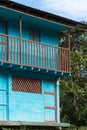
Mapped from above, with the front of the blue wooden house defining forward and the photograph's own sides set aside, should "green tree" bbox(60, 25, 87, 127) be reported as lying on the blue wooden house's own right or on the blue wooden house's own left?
on the blue wooden house's own left

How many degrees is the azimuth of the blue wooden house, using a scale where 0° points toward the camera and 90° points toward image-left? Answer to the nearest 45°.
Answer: approximately 315°
